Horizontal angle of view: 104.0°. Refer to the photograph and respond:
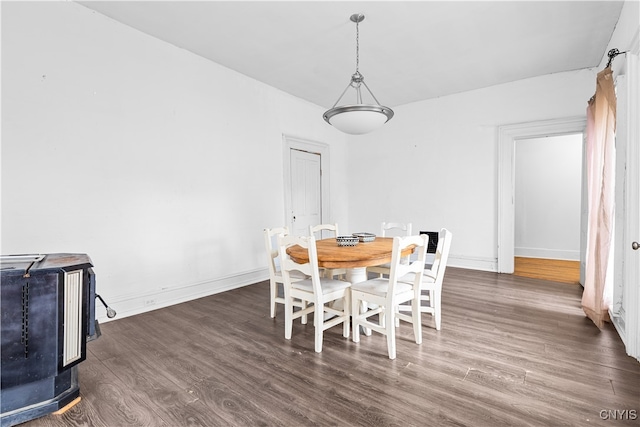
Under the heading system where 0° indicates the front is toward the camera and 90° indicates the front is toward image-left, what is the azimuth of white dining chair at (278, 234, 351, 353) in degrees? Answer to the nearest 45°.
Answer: approximately 225°

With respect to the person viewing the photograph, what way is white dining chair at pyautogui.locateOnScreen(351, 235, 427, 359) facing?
facing away from the viewer and to the left of the viewer

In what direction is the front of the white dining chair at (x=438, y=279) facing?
to the viewer's left

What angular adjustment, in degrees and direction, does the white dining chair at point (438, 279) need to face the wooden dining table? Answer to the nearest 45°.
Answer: approximately 45° to its left

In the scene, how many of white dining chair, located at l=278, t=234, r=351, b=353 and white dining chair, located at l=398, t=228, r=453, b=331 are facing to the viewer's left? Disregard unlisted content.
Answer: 1
